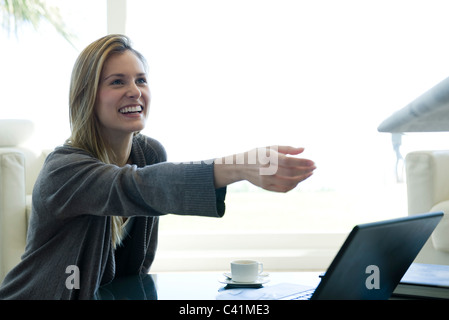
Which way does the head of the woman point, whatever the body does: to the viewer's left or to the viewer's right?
to the viewer's right

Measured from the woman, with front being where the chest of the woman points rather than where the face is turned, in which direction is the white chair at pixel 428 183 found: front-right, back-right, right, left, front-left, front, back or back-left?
left

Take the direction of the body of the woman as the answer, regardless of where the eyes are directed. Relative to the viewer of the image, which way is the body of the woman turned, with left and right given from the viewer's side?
facing the viewer and to the right of the viewer

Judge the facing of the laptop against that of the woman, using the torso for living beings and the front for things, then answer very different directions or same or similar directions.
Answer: very different directions

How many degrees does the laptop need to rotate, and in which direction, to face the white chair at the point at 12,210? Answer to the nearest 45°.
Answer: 0° — it already faces it

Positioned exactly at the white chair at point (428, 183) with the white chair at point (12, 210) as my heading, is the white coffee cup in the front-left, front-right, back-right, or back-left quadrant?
front-left

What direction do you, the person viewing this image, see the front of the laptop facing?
facing away from the viewer and to the left of the viewer

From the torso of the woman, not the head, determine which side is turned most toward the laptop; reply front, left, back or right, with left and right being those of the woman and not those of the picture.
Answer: front

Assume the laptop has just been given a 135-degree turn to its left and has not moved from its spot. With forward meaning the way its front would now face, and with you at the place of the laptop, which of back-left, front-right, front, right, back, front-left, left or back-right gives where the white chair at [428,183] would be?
back
